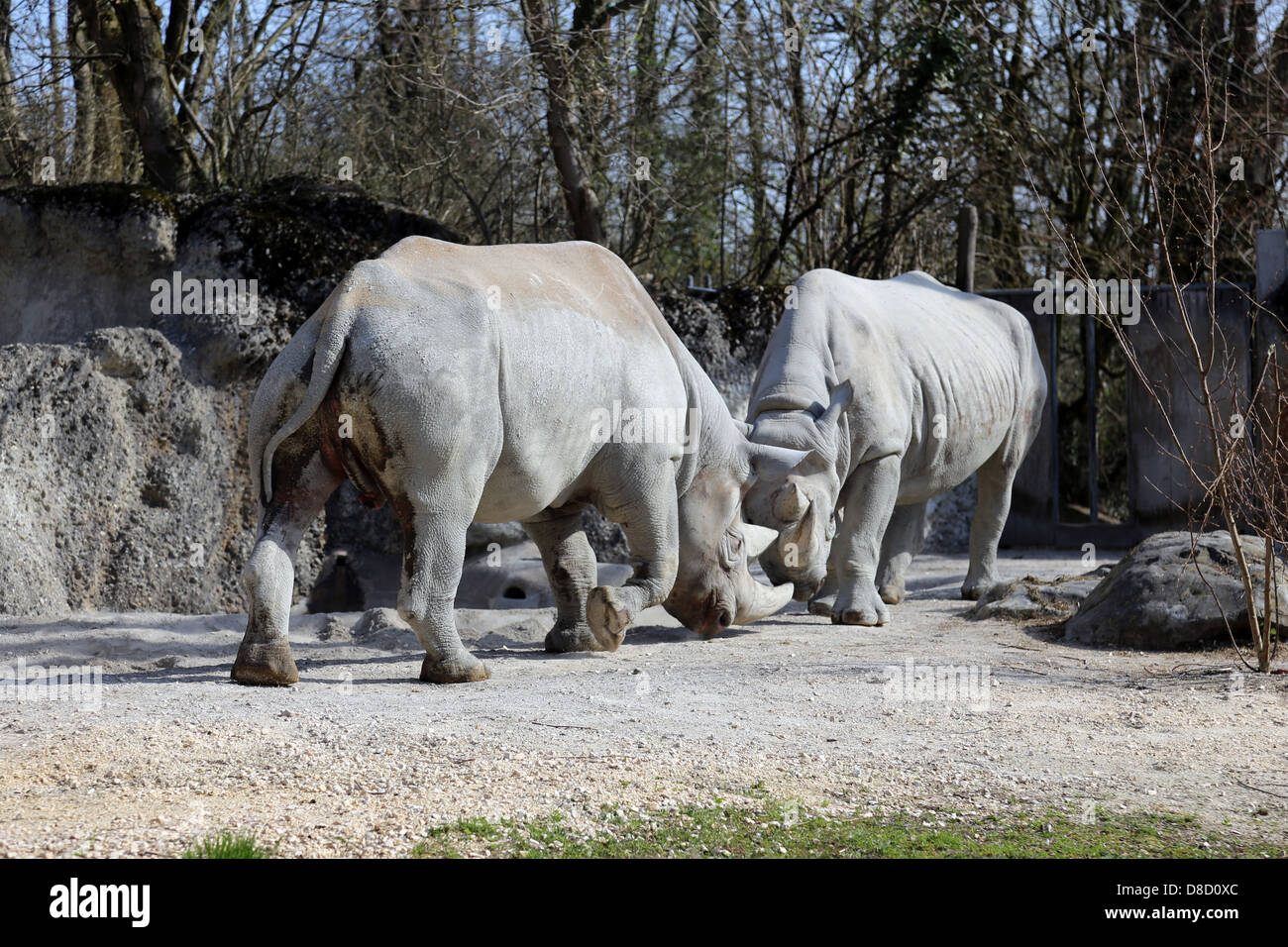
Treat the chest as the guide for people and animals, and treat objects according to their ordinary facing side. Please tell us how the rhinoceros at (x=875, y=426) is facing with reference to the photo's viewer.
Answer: facing the viewer and to the left of the viewer

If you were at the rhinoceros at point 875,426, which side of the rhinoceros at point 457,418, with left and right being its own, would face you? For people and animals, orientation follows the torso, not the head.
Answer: front

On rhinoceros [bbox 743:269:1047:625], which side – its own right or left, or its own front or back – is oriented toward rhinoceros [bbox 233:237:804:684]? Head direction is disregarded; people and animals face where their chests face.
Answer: front

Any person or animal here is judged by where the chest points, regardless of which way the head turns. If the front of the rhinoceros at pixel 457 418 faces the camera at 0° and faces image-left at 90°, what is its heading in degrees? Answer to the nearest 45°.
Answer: approximately 225°

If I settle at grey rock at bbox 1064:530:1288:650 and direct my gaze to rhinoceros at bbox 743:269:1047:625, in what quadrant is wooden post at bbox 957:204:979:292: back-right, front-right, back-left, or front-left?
front-right

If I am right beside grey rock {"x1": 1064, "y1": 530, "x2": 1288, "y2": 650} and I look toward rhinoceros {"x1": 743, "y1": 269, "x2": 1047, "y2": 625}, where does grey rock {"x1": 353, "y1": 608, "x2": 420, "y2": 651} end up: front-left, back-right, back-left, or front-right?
front-left

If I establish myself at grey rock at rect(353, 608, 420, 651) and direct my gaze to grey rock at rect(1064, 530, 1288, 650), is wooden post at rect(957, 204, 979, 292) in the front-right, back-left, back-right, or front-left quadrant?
front-left

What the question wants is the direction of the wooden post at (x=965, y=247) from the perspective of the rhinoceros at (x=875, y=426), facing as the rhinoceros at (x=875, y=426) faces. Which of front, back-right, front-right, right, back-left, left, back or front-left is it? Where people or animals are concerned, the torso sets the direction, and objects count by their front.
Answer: back-right

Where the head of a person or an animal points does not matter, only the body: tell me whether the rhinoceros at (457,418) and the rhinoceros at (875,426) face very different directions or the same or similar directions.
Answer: very different directions
